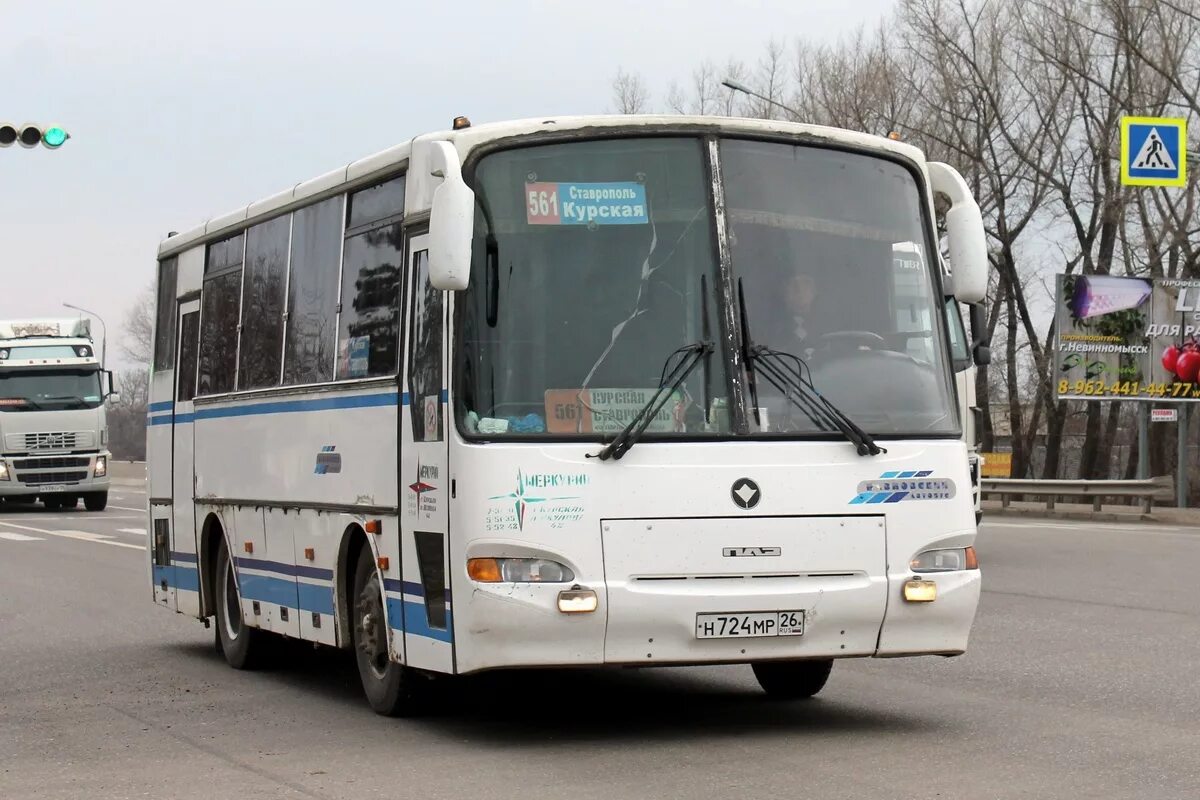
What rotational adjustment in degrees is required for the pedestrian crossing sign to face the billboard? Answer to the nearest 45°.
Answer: approximately 180°

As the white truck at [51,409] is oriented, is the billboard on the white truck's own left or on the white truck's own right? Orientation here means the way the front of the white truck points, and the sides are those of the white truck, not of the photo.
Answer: on the white truck's own left

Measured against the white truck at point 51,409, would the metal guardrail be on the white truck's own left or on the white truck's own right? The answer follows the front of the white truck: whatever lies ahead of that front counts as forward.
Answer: on the white truck's own left

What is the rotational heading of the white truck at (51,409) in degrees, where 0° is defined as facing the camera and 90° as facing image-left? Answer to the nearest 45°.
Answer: approximately 0°

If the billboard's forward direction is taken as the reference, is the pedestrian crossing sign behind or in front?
in front

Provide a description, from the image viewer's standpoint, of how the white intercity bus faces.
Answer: facing the viewer and to the right of the viewer

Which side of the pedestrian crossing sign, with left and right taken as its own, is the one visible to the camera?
front

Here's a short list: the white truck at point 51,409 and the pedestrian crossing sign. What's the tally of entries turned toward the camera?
2

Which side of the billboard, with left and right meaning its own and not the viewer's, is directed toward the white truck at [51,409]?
right

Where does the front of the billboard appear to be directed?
toward the camera

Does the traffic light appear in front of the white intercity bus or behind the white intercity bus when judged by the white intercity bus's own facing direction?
behind
